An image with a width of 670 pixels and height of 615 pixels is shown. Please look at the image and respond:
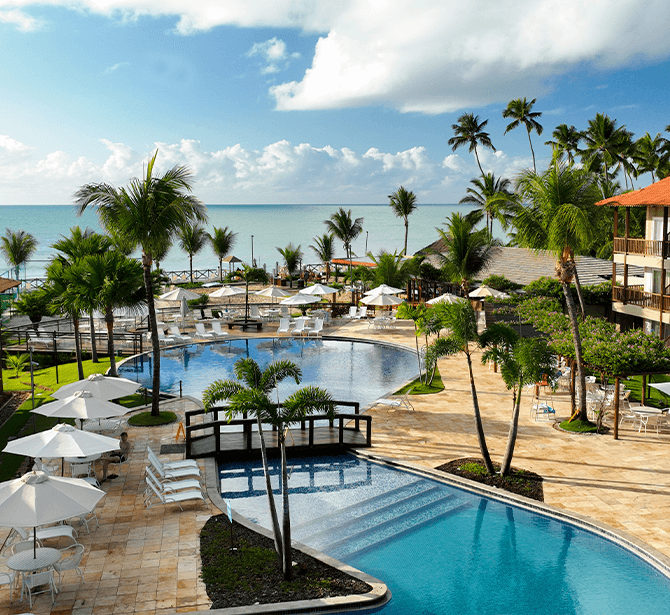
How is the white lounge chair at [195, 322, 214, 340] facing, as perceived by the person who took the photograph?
facing the viewer and to the right of the viewer

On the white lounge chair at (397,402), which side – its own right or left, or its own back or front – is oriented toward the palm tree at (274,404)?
left

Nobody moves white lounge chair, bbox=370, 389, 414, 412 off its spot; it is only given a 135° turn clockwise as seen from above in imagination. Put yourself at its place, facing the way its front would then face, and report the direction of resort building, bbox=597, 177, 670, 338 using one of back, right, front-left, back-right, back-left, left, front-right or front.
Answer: front

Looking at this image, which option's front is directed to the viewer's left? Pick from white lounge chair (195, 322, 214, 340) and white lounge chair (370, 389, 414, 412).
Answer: white lounge chair (370, 389, 414, 412)

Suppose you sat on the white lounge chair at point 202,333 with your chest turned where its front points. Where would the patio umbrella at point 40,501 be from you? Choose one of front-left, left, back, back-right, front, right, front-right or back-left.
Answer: front-right

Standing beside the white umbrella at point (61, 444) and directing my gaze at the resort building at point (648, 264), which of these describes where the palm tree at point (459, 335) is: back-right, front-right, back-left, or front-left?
front-right

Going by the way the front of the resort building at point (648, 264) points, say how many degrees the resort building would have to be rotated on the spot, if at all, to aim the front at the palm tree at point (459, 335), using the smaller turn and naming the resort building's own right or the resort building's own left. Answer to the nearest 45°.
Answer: approximately 45° to the resort building's own left

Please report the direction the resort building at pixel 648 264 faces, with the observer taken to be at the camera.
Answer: facing the viewer and to the left of the viewer

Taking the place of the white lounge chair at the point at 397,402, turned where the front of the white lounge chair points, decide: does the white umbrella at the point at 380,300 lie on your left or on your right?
on your right

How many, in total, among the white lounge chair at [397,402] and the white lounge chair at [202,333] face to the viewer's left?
1

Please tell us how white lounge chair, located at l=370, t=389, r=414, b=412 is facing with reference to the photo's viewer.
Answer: facing to the left of the viewer

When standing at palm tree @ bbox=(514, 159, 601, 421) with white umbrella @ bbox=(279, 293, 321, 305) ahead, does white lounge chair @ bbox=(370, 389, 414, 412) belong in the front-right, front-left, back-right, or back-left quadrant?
front-left
